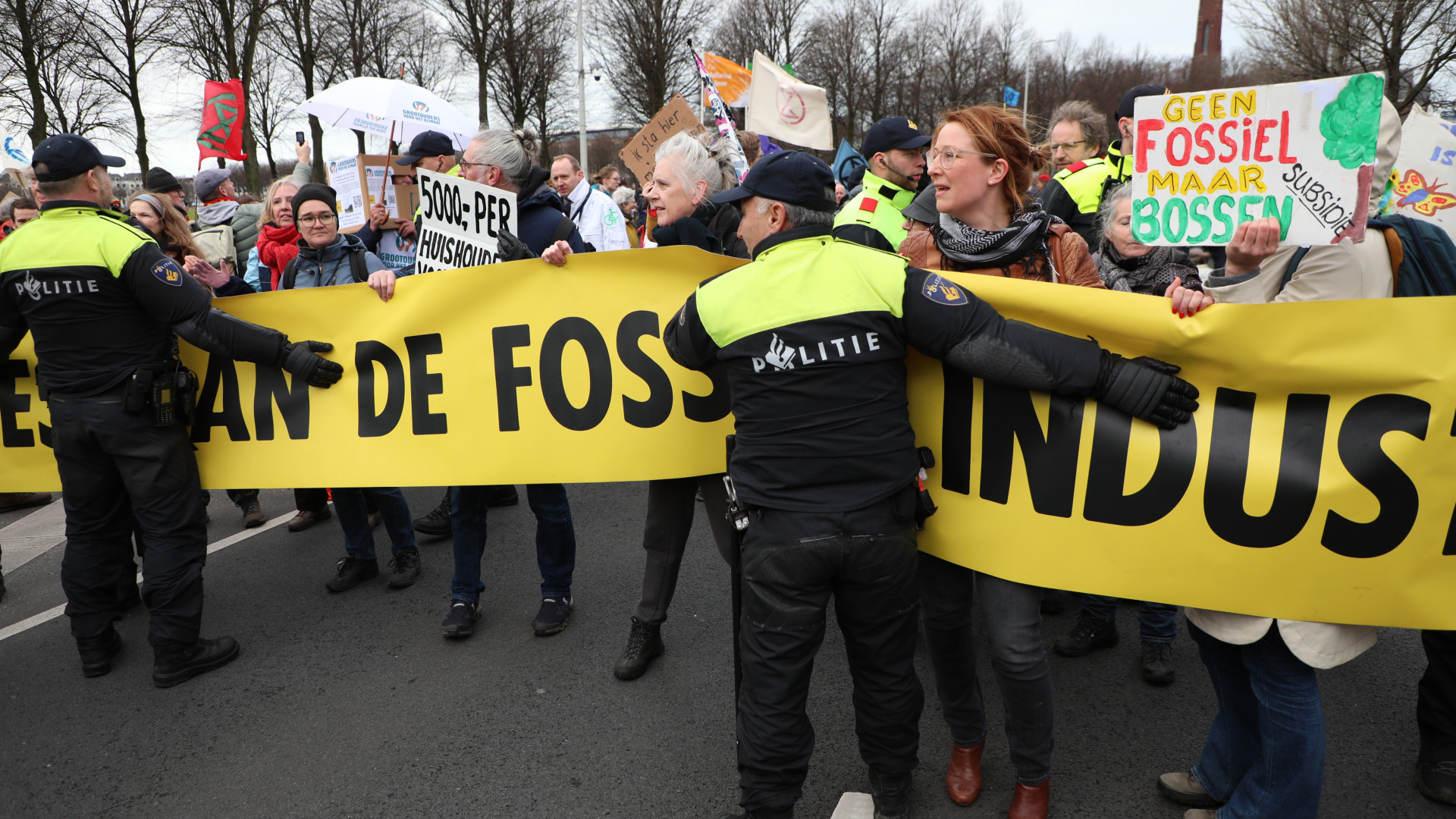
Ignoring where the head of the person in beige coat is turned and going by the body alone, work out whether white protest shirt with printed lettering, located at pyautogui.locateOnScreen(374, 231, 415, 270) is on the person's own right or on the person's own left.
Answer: on the person's own right

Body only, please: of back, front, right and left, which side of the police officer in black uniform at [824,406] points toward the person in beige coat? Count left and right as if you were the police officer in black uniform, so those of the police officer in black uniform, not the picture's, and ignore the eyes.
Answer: right

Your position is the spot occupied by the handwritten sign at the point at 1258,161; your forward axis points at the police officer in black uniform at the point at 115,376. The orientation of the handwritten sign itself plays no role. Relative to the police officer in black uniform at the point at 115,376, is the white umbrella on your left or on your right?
right

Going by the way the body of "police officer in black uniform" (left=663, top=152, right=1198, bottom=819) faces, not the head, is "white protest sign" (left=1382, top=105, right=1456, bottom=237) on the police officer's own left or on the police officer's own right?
on the police officer's own right

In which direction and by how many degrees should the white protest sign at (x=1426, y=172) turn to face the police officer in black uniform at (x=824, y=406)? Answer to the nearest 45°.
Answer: approximately 45° to its right

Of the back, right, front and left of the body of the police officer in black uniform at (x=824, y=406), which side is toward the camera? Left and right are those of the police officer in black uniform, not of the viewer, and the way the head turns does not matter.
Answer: back

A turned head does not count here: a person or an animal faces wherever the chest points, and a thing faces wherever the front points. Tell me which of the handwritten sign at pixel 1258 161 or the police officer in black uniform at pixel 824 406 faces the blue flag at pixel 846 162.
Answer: the police officer in black uniform

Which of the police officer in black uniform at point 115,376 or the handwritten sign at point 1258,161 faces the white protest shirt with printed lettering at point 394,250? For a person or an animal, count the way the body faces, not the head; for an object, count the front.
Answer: the police officer in black uniform

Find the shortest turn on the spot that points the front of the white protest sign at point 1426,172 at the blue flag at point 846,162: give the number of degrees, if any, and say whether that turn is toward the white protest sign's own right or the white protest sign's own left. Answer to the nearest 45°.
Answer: approximately 135° to the white protest sign's own right
